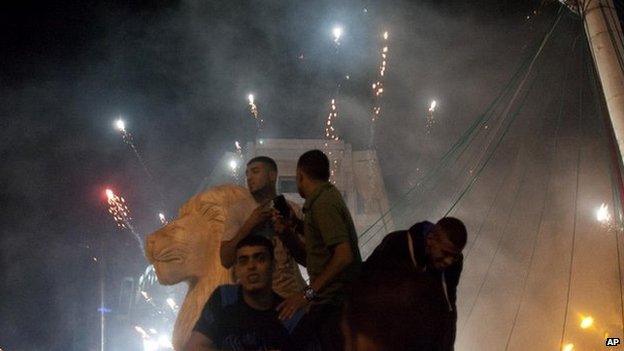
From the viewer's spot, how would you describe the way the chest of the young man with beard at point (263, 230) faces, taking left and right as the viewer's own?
facing the viewer and to the left of the viewer

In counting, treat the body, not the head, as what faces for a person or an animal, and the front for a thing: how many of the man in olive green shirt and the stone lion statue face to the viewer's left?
2

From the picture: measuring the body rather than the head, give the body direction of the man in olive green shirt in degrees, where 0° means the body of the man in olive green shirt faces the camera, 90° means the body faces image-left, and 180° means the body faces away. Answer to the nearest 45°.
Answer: approximately 90°

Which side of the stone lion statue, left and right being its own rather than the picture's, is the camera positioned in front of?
left

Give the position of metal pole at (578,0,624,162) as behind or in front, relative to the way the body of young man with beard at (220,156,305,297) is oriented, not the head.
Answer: behind

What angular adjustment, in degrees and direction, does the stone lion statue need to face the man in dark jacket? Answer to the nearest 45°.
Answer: approximately 135° to its left
